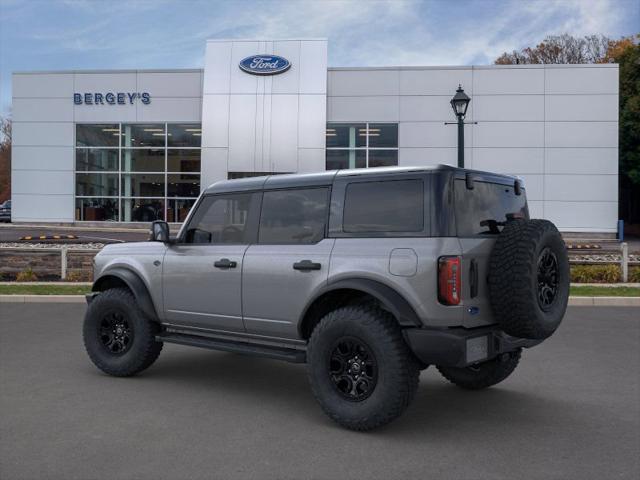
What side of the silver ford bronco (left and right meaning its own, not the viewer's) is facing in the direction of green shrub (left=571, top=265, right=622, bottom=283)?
right

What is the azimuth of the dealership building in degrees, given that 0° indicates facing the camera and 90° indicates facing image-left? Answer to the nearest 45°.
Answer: approximately 0°

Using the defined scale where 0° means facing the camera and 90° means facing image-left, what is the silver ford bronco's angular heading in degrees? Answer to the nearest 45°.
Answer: approximately 135°

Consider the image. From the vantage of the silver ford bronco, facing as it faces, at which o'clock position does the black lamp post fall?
The black lamp post is roughly at 2 o'clock from the silver ford bronco.

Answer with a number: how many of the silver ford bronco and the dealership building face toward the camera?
1

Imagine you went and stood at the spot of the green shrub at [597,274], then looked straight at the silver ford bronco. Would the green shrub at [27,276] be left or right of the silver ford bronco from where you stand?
right

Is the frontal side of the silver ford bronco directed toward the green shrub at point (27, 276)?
yes

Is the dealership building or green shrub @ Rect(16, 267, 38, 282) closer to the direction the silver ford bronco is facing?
the green shrub

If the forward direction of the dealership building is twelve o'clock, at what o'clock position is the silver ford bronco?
The silver ford bronco is roughly at 12 o'clock from the dealership building.
